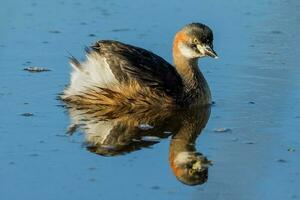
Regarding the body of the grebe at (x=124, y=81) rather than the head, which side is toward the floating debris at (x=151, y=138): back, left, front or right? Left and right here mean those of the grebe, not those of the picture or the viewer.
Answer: right

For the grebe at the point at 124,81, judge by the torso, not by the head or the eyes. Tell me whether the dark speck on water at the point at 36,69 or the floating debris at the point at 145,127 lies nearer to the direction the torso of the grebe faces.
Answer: the floating debris

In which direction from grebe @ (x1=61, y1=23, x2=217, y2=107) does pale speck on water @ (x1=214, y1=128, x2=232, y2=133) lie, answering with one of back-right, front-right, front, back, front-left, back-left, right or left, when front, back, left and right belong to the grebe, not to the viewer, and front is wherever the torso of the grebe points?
front-right

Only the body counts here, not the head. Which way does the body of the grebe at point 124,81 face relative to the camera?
to the viewer's right

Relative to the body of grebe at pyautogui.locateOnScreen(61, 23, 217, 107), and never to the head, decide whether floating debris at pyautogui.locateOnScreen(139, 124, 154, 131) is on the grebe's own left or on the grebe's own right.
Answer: on the grebe's own right

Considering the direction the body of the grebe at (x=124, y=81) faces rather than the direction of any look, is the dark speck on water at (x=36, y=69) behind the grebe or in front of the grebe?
behind
